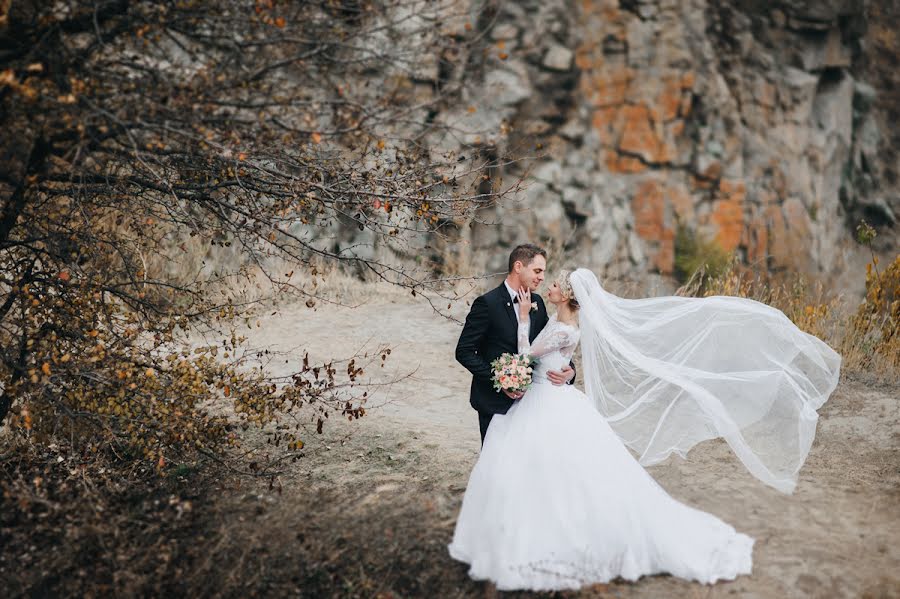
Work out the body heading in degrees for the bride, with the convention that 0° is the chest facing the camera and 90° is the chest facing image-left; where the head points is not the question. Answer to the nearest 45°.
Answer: approximately 90°

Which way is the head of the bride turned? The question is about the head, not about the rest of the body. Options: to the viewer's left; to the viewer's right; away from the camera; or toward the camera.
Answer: to the viewer's left

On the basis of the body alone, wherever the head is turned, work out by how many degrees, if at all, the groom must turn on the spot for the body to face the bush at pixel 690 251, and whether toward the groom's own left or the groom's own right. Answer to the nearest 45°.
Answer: approximately 135° to the groom's own left

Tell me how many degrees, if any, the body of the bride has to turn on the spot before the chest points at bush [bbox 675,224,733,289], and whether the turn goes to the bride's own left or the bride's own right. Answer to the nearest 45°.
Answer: approximately 90° to the bride's own right

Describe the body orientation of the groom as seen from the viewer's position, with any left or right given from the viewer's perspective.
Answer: facing the viewer and to the right of the viewer
